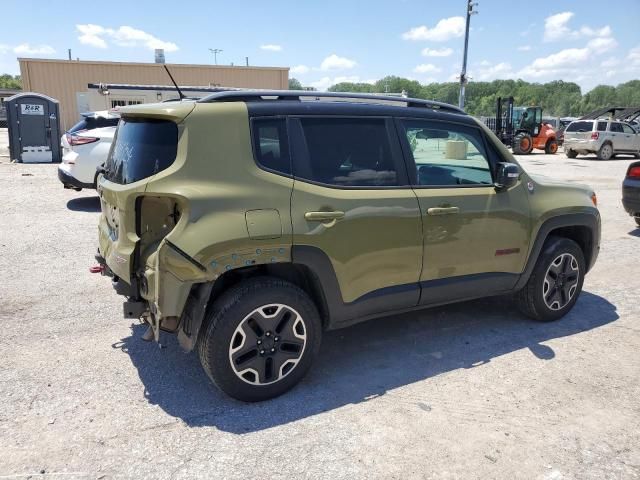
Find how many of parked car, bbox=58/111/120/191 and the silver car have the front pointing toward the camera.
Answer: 0

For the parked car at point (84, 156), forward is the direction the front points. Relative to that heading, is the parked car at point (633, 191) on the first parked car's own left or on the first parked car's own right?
on the first parked car's own right

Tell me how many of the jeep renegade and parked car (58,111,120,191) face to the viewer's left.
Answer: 0

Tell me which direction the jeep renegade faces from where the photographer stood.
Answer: facing away from the viewer and to the right of the viewer

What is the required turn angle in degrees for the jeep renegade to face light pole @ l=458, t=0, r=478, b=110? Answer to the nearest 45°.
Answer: approximately 45° to its left

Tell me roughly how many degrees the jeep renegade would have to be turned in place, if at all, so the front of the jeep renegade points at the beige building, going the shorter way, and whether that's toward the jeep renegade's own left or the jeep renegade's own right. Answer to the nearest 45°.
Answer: approximately 90° to the jeep renegade's own left

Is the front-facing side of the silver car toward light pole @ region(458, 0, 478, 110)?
no

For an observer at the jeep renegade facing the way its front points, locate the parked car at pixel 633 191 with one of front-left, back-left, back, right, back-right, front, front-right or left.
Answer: front

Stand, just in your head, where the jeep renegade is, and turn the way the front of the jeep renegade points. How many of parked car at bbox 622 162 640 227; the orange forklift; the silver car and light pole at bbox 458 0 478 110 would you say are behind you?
0

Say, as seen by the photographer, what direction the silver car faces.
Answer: facing away from the viewer and to the right of the viewer

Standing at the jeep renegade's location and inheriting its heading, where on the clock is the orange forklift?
The orange forklift is roughly at 11 o'clock from the jeep renegade.
